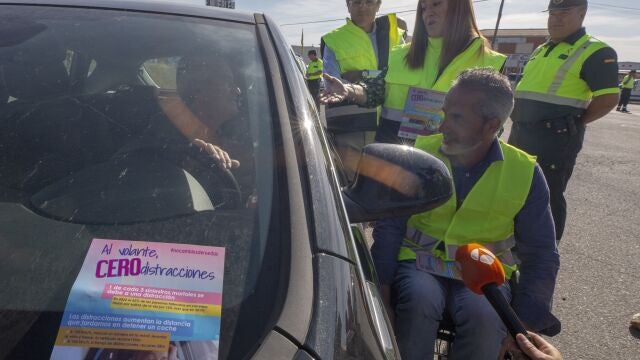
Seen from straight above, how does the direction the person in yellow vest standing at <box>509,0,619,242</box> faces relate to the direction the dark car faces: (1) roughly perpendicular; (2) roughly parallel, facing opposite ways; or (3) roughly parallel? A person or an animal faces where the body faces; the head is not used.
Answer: roughly perpendicular

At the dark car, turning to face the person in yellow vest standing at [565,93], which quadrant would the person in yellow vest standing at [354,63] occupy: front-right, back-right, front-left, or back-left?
front-left

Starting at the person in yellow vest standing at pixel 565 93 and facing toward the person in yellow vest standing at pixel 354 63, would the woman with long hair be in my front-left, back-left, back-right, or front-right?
front-left

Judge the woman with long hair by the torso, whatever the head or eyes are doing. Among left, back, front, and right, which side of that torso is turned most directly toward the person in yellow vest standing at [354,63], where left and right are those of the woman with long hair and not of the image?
right

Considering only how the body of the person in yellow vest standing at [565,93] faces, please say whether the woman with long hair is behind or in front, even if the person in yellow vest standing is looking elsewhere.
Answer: in front

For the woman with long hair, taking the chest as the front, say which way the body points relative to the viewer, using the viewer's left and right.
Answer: facing the viewer and to the left of the viewer

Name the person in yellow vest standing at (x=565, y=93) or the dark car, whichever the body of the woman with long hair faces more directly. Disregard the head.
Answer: the dark car

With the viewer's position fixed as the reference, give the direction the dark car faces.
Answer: facing the viewer
